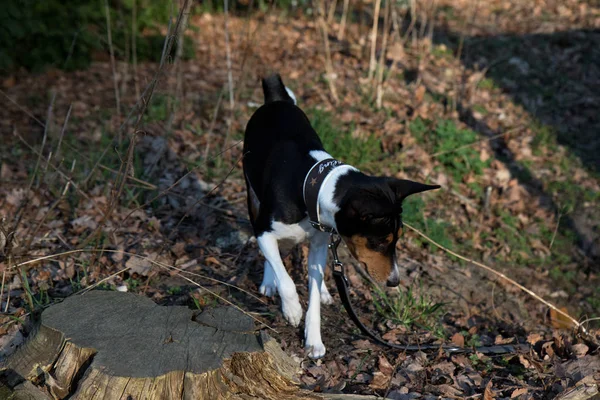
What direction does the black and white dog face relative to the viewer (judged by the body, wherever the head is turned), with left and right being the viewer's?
facing the viewer and to the right of the viewer

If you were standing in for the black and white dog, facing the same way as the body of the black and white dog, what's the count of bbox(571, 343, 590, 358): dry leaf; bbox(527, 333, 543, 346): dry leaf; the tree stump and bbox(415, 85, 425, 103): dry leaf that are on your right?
1

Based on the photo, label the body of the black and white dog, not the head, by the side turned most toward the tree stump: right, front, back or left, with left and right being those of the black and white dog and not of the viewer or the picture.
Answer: right

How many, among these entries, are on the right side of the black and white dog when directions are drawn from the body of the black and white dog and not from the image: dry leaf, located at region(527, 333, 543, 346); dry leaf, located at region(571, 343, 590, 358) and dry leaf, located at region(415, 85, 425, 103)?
0

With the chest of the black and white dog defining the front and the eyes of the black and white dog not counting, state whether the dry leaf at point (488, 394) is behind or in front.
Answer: in front

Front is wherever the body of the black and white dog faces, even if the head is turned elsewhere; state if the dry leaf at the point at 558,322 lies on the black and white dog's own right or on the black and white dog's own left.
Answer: on the black and white dog's own left

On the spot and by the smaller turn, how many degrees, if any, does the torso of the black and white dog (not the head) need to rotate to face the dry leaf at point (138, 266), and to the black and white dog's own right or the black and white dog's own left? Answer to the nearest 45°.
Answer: approximately 135° to the black and white dog's own right

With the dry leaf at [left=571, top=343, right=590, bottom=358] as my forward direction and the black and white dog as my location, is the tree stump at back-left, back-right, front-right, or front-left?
back-right

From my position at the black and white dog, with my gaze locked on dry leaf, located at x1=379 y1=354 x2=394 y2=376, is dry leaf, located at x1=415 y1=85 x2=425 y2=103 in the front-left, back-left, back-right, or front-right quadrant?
back-left

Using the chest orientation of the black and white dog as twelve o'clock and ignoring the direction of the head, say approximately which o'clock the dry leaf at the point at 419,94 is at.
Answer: The dry leaf is roughly at 8 o'clock from the black and white dog.

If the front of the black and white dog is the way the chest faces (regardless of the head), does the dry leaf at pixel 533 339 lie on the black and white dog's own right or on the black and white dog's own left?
on the black and white dog's own left

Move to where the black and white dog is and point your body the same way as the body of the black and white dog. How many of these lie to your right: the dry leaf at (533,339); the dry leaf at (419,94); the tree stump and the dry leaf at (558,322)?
1

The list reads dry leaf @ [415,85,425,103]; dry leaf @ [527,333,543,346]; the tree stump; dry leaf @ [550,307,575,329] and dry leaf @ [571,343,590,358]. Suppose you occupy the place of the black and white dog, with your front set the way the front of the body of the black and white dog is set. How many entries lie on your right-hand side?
1

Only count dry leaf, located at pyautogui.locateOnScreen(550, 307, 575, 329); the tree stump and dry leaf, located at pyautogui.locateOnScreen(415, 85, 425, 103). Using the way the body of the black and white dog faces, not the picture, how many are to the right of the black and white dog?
1
